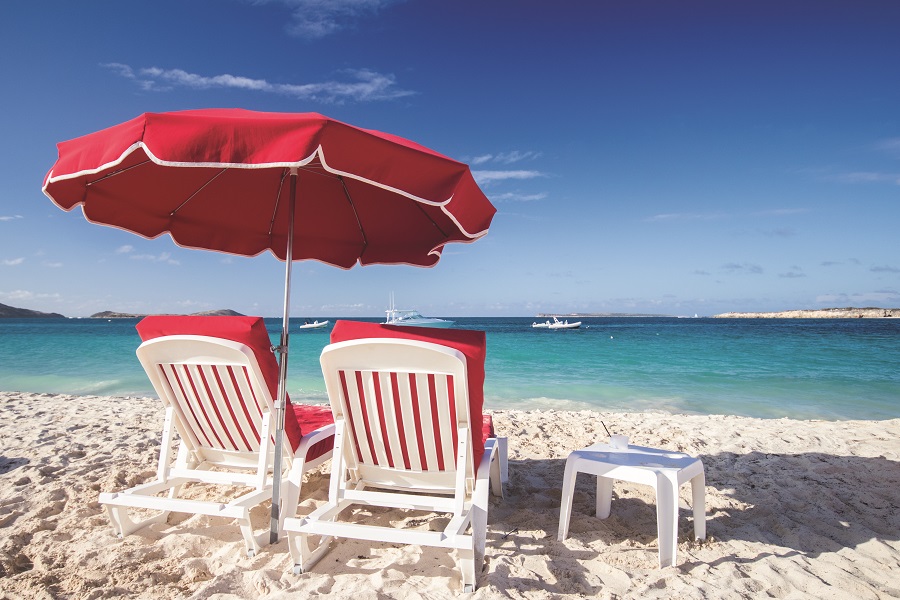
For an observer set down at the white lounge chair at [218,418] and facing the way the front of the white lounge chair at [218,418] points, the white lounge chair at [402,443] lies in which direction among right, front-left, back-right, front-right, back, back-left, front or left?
right

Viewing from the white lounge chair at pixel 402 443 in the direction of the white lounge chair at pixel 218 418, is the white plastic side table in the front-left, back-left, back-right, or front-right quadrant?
back-right

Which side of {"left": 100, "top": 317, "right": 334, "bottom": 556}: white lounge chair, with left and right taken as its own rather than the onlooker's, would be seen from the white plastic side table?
right

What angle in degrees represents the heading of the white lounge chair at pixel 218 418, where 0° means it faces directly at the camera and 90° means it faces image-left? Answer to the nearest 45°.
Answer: approximately 225°
